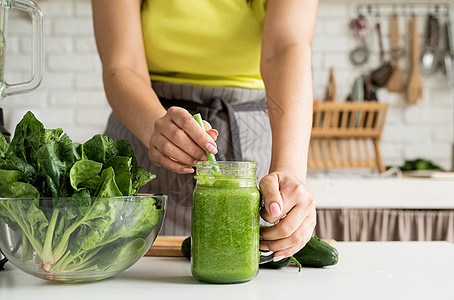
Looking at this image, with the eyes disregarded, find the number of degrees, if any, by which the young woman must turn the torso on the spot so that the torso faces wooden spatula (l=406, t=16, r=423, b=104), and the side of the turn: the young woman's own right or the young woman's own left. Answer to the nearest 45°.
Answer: approximately 135° to the young woman's own left

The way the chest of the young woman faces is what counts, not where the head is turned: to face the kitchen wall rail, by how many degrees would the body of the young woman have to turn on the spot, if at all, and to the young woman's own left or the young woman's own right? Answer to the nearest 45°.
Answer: approximately 135° to the young woman's own left

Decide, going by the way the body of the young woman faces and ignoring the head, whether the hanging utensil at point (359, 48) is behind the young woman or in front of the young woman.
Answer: behind

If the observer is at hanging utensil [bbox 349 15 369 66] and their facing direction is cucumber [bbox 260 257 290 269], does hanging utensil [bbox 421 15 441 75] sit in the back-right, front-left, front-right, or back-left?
back-left

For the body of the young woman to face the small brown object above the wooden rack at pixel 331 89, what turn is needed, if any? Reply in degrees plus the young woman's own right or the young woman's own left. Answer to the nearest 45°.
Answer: approximately 180°

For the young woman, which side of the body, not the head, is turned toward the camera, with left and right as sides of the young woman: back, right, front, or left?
front

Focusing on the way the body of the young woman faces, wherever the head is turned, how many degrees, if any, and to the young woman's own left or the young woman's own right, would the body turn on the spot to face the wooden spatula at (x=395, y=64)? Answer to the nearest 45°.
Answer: approximately 135° to the young woman's own left

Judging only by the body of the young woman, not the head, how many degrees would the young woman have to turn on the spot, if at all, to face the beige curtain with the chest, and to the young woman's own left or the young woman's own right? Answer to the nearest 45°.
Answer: approximately 135° to the young woman's own left

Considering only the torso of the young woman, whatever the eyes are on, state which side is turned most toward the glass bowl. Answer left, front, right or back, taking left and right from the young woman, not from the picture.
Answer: front
